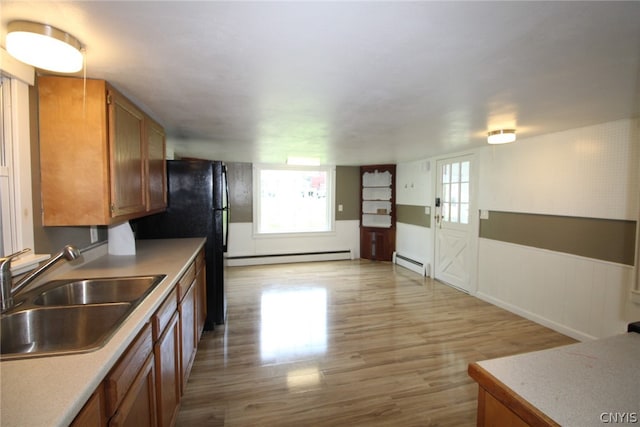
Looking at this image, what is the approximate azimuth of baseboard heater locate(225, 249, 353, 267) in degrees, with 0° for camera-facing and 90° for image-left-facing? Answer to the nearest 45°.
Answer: approximately 0°

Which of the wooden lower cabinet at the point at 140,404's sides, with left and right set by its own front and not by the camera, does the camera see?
right

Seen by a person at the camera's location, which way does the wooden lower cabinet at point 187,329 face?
facing to the right of the viewer

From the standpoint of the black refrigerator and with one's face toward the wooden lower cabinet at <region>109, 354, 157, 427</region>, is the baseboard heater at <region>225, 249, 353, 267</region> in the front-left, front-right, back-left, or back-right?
back-left

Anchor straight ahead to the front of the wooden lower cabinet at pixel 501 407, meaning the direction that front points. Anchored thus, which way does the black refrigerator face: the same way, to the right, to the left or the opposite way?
the opposite way

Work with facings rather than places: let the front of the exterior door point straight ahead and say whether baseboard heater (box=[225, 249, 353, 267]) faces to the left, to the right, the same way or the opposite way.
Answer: to the left

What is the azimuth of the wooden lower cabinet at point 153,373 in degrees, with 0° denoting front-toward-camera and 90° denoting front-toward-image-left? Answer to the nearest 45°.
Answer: approximately 270°

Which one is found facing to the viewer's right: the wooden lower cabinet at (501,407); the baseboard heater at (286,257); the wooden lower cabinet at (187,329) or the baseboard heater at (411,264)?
the wooden lower cabinet at (187,329)

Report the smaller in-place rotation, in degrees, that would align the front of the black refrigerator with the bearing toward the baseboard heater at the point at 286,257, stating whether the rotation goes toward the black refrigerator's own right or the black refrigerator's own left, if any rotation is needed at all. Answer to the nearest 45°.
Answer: approximately 45° to the black refrigerator's own left

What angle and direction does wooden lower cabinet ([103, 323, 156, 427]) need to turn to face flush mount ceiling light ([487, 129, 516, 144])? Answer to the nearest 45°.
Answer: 0° — it already faces it

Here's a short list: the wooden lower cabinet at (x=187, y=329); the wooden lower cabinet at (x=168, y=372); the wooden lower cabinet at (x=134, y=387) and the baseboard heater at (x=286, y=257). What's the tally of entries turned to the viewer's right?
3
